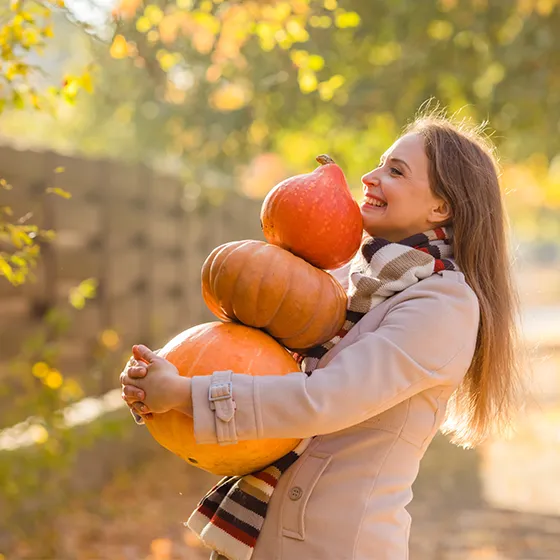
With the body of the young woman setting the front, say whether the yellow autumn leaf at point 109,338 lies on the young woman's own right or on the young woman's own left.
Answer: on the young woman's own right

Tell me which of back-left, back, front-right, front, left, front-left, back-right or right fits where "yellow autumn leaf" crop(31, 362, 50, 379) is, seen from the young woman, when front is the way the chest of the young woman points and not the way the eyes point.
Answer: front-right

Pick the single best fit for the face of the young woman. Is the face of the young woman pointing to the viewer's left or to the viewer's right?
to the viewer's left

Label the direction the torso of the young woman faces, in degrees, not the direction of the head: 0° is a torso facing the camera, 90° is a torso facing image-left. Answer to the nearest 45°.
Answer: approximately 90°

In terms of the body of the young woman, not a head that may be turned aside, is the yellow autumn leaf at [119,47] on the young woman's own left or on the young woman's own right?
on the young woman's own right

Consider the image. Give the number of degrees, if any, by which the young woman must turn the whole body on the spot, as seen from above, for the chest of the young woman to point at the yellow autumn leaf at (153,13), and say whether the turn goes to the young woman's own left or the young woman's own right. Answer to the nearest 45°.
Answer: approximately 45° to the young woman's own right
